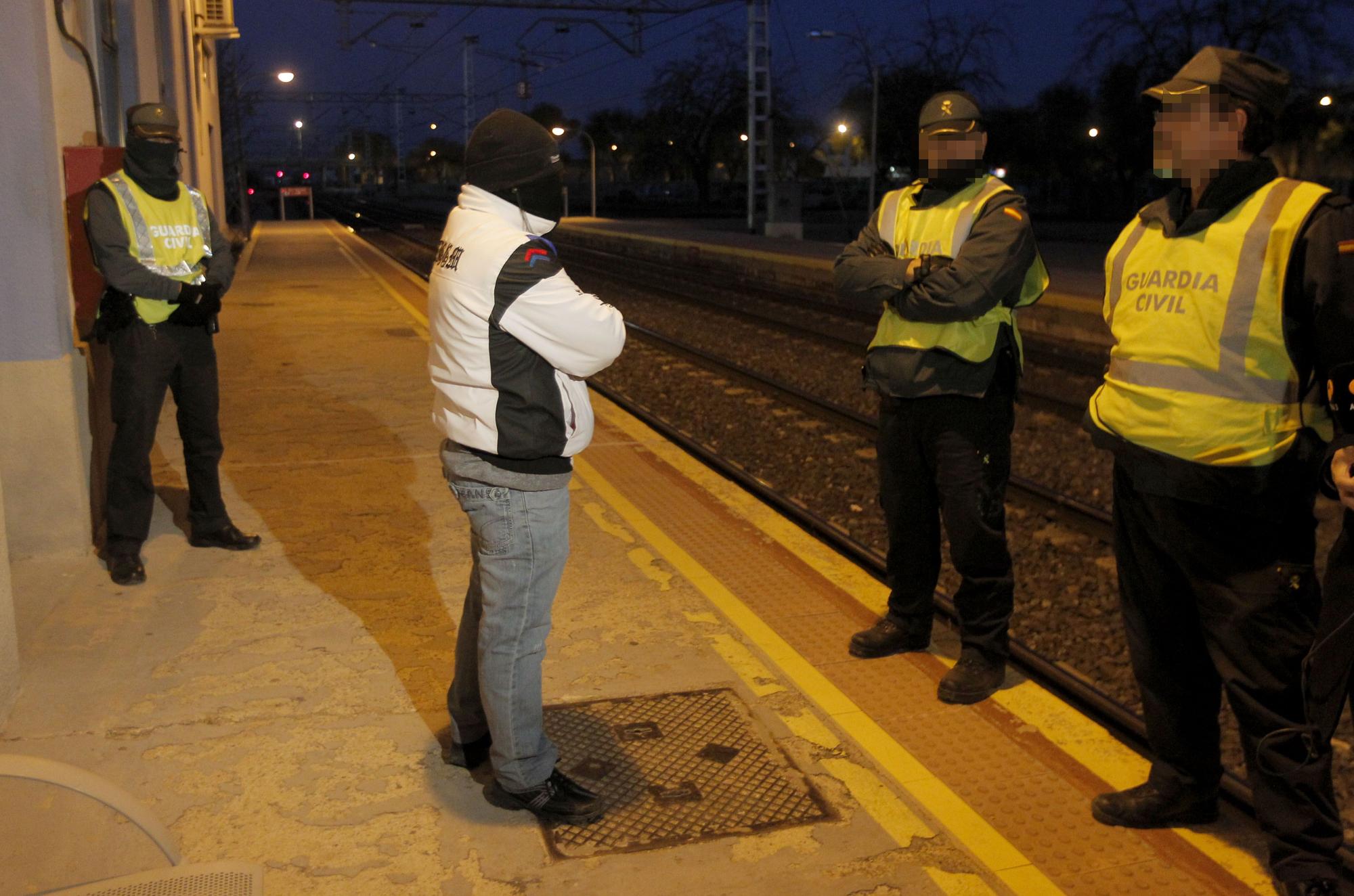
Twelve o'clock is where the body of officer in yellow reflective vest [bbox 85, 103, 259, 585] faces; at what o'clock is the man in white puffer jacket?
The man in white puffer jacket is roughly at 1 o'clock from the officer in yellow reflective vest.

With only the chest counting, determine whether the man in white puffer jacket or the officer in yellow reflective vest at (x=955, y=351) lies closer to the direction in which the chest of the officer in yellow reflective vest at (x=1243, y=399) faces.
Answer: the man in white puffer jacket

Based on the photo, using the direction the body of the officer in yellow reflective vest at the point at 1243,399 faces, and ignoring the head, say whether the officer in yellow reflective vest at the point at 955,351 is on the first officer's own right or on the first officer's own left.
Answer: on the first officer's own right

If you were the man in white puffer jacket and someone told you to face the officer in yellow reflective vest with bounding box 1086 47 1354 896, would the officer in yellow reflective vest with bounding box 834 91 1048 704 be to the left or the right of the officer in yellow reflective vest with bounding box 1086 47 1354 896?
left

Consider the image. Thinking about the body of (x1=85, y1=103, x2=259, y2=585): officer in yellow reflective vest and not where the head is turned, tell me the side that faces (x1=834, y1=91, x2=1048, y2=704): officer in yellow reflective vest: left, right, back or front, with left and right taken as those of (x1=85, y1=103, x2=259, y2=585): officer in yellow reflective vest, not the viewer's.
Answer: front

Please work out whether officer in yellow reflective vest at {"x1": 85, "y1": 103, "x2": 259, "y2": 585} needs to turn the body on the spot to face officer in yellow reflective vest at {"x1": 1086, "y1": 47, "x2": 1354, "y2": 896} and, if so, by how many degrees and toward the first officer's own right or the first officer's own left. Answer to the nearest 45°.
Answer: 0° — they already face them

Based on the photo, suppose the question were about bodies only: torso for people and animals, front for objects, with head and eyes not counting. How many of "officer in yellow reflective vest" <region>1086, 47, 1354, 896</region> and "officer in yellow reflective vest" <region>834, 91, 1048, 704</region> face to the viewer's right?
0

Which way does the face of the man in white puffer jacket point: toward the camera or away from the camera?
away from the camera

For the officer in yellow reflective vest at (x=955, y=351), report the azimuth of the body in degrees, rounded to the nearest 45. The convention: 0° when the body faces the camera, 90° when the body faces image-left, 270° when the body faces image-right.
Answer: approximately 45°

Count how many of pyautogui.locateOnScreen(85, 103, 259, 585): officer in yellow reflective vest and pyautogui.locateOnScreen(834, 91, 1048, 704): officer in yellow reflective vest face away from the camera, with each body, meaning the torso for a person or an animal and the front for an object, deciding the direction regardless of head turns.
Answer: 0

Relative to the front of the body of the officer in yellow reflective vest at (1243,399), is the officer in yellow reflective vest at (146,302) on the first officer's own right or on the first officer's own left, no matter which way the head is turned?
on the first officer's own right

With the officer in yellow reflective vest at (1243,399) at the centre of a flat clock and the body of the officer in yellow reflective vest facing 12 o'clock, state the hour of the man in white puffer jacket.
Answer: The man in white puffer jacket is roughly at 1 o'clock from the officer in yellow reflective vest.

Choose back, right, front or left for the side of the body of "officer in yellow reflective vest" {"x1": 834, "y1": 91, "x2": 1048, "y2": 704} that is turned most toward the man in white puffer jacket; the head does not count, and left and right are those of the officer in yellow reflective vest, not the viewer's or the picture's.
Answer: front
